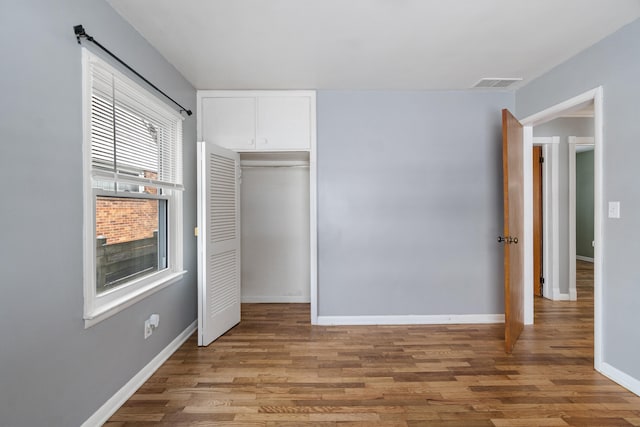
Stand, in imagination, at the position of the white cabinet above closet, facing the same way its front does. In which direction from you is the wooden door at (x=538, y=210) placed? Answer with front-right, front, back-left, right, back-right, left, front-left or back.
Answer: left

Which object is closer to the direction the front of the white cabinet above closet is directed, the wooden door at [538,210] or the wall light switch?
the wall light switch

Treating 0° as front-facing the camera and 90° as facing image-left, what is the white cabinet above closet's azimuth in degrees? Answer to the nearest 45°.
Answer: approximately 0°

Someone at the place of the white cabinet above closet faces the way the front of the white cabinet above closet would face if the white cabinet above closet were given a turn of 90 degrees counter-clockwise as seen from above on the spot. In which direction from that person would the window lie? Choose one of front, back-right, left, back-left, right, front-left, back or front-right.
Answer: back-right

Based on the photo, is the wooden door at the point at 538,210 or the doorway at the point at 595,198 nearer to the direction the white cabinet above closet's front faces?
the doorway

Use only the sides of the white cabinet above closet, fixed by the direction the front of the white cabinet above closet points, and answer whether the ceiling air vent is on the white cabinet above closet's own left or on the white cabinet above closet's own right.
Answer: on the white cabinet above closet's own left

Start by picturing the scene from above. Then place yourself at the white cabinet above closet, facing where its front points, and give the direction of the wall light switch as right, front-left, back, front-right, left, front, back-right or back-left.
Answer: front-left

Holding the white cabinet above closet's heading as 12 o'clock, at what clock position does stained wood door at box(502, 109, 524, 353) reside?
The stained wood door is roughly at 10 o'clock from the white cabinet above closet.

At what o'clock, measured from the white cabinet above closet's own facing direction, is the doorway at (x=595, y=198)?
The doorway is roughly at 10 o'clock from the white cabinet above closet.
